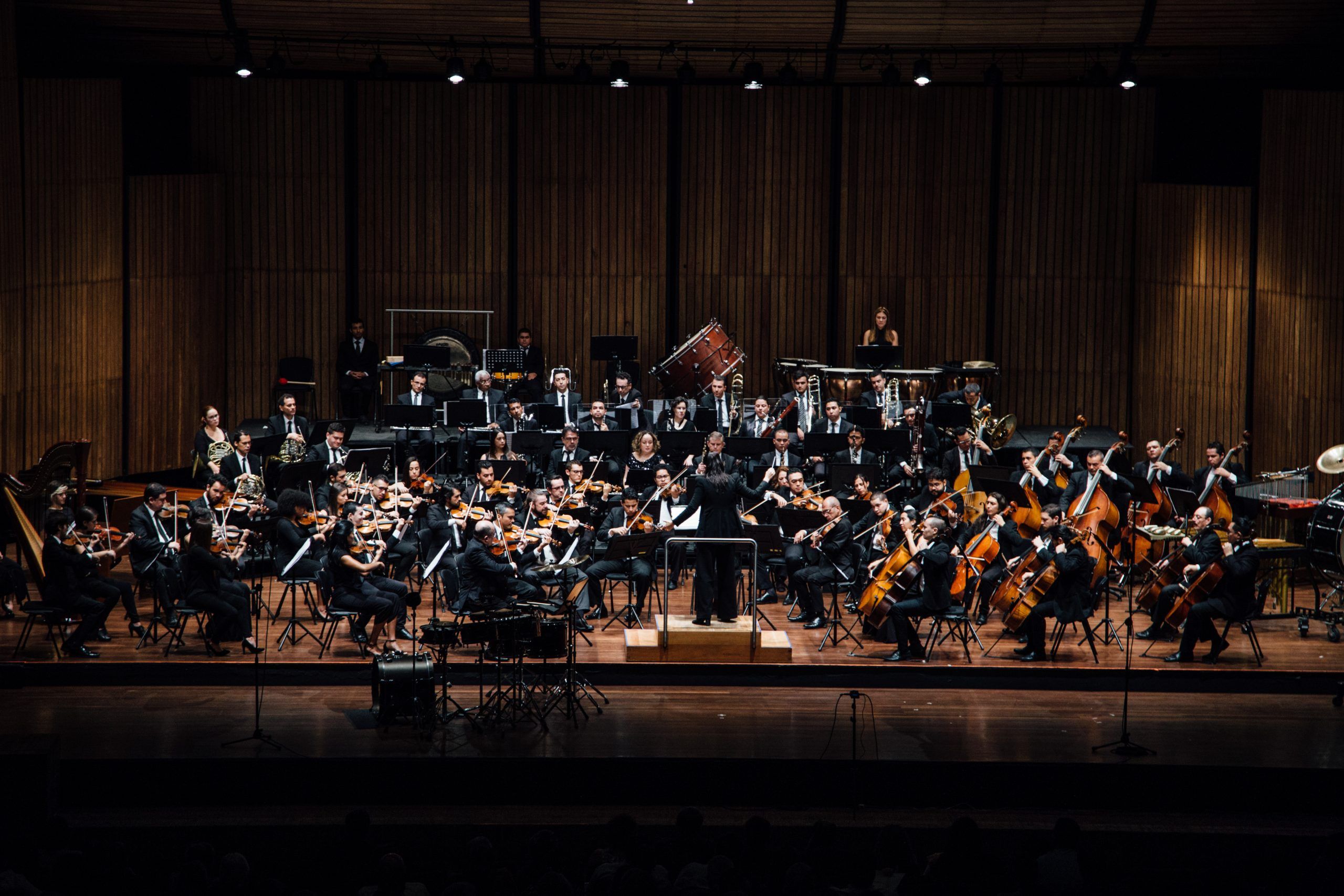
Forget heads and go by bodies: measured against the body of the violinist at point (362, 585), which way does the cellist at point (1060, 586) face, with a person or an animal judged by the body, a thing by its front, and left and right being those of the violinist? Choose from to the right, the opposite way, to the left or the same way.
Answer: the opposite way

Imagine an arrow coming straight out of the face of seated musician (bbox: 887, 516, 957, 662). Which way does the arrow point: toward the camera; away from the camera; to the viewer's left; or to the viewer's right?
to the viewer's left

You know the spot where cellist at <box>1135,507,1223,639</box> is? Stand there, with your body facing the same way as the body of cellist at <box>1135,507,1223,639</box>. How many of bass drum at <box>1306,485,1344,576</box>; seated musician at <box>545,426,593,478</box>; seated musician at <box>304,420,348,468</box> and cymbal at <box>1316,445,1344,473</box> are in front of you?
2

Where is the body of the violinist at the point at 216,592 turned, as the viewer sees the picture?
to the viewer's right

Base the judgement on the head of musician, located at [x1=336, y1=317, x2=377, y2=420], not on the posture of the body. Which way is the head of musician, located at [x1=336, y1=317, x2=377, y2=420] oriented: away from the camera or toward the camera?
toward the camera

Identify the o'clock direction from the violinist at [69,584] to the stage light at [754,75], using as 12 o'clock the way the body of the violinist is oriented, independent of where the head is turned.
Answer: The stage light is roughly at 11 o'clock from the violinist.

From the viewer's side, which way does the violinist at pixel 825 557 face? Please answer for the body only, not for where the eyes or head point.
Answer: to the viewer's left

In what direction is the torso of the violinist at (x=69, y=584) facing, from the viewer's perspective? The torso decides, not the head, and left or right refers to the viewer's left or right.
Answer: facing to the right of the viewer

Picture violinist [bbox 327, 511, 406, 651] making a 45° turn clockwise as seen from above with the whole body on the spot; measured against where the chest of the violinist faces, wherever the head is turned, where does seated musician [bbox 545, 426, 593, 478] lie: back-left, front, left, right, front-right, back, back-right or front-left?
left

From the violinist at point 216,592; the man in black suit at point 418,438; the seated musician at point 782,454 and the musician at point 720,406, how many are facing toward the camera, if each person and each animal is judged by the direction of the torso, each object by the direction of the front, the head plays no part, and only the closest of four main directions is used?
3

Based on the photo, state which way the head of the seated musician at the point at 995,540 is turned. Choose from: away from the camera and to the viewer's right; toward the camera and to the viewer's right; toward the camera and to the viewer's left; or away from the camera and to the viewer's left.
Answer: toward the camera and to the viewer's left

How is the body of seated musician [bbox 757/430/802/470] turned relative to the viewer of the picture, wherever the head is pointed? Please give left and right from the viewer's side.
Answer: facing the viewer

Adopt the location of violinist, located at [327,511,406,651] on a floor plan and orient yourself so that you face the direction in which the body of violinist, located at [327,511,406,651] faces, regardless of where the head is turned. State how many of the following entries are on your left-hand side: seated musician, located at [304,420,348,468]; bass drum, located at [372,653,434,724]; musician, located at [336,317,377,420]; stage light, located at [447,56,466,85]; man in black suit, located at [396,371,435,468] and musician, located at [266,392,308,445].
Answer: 5

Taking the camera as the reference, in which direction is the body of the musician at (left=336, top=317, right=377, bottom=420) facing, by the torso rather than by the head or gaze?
toward the camera

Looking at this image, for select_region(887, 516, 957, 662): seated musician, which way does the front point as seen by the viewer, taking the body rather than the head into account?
to the viewer's left

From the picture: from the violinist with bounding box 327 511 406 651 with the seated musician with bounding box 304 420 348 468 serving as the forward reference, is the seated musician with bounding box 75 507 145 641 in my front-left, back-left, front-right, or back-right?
front-left

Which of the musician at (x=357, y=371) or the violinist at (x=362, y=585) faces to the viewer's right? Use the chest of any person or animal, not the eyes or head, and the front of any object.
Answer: the violinist

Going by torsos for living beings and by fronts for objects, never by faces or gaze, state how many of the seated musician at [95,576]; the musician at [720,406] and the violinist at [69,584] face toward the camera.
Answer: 1

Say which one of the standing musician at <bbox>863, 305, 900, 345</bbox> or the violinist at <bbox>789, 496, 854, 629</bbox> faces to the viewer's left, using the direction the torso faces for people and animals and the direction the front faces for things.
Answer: the violinist

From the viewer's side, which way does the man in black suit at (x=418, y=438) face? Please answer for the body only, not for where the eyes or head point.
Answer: toward the camera

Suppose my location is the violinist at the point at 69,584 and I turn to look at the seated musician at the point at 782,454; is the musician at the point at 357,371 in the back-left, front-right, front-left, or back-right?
front-left

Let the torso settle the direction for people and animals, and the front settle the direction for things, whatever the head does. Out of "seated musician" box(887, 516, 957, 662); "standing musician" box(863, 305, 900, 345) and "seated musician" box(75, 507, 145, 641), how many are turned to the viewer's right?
1
